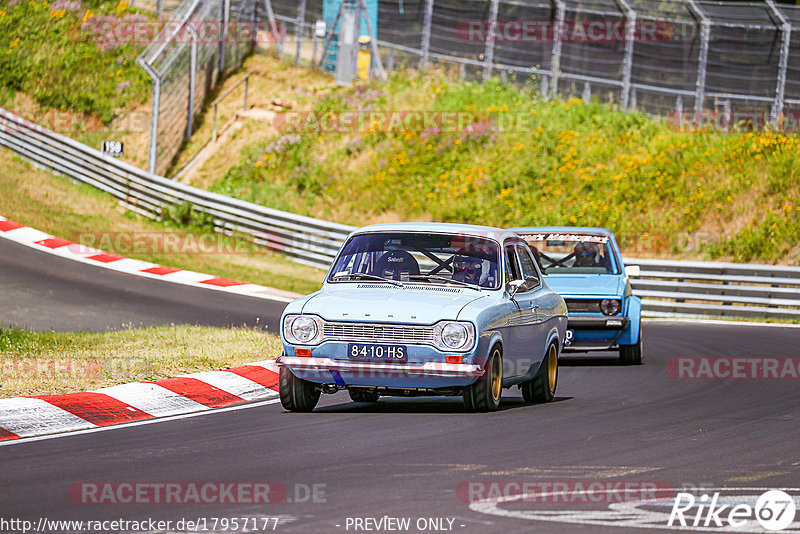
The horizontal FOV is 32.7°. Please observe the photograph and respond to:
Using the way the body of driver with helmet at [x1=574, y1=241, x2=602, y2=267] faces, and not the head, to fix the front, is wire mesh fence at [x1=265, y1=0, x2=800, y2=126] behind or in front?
behind

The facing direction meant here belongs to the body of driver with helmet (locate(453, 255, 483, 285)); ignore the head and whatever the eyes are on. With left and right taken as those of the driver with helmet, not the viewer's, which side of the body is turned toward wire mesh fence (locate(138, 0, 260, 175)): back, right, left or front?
back

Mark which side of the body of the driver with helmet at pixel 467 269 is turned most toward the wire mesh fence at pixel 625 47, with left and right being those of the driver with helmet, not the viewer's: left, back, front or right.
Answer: back

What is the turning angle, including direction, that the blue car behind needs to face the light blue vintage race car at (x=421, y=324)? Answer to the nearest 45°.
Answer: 0° — it already faces it

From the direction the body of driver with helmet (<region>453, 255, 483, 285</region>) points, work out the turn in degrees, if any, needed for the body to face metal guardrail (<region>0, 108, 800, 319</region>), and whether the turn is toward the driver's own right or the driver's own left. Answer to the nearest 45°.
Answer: approximately 180°

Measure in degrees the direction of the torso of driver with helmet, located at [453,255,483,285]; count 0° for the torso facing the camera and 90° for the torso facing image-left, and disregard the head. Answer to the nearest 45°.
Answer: approximately 0°

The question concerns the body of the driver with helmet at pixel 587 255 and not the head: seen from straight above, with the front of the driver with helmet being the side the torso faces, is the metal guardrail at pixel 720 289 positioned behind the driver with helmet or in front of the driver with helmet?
behind

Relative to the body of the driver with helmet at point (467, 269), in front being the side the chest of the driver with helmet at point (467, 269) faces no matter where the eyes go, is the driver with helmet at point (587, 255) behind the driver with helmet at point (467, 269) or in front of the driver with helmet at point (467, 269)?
behind

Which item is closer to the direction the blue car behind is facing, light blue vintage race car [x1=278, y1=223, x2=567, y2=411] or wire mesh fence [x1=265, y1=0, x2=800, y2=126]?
the light blue vintage race car

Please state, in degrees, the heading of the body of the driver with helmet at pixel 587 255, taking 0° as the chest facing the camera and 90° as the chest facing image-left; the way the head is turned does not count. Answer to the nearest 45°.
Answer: approximately 0°
